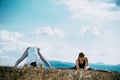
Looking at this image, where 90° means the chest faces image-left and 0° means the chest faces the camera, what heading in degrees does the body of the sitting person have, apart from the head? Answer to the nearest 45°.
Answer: approximately 0°
